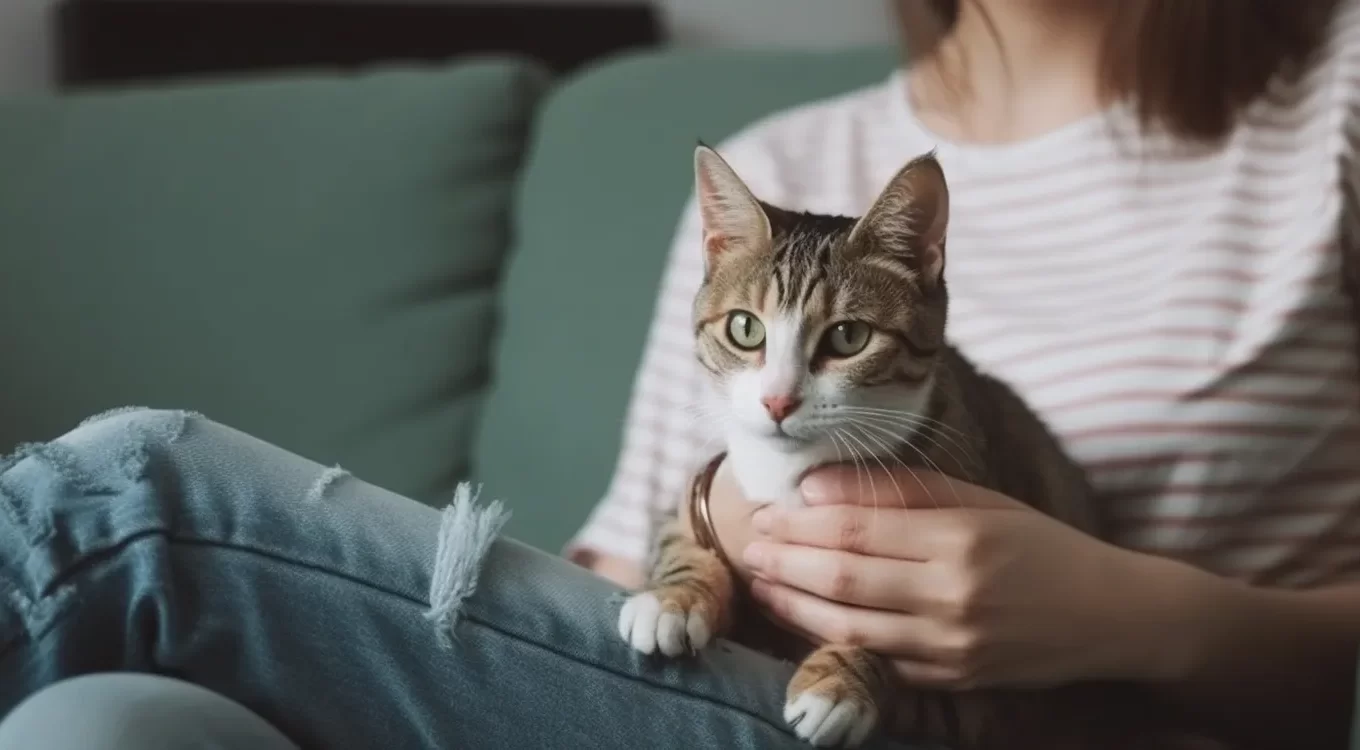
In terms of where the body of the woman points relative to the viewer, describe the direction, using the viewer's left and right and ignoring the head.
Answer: facing the viewer and to the left of the viewer
